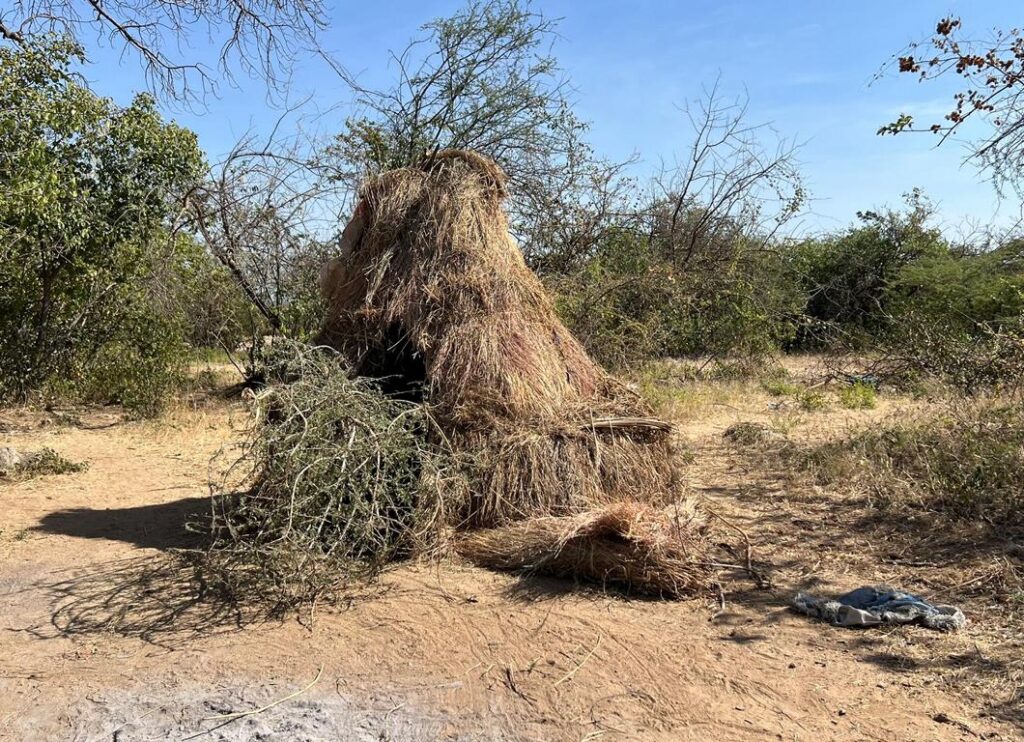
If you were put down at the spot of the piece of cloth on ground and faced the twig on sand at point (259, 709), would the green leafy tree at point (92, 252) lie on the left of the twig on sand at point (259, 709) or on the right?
right

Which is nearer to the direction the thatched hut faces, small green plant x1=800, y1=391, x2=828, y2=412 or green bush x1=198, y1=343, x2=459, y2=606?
the green bush

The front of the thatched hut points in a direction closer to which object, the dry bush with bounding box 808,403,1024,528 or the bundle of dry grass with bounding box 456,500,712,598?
the bundle of dry grass

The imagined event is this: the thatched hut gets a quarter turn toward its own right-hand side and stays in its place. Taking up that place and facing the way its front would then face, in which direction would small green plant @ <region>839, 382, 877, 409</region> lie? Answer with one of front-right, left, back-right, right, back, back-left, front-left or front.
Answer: right

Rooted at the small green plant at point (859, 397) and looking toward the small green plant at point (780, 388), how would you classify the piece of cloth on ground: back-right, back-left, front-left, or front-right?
back-left

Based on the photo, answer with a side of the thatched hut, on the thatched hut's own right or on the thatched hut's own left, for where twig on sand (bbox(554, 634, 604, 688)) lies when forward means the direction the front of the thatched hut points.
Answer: on the thatched hut's own left

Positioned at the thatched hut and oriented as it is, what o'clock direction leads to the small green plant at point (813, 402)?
The small green plant is roughly at 6 o'clock from the thatched hut.

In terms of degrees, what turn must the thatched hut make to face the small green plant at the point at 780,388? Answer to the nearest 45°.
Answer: approximately 180°

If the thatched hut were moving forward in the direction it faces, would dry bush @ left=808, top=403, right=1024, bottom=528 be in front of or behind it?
behind

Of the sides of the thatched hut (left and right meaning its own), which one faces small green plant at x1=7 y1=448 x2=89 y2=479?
right

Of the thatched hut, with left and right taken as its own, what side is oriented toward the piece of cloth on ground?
left

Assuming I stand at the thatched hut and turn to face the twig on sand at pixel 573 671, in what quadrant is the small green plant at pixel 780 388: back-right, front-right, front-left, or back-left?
back-left

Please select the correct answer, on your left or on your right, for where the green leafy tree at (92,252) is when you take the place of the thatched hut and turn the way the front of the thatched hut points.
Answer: on your right
